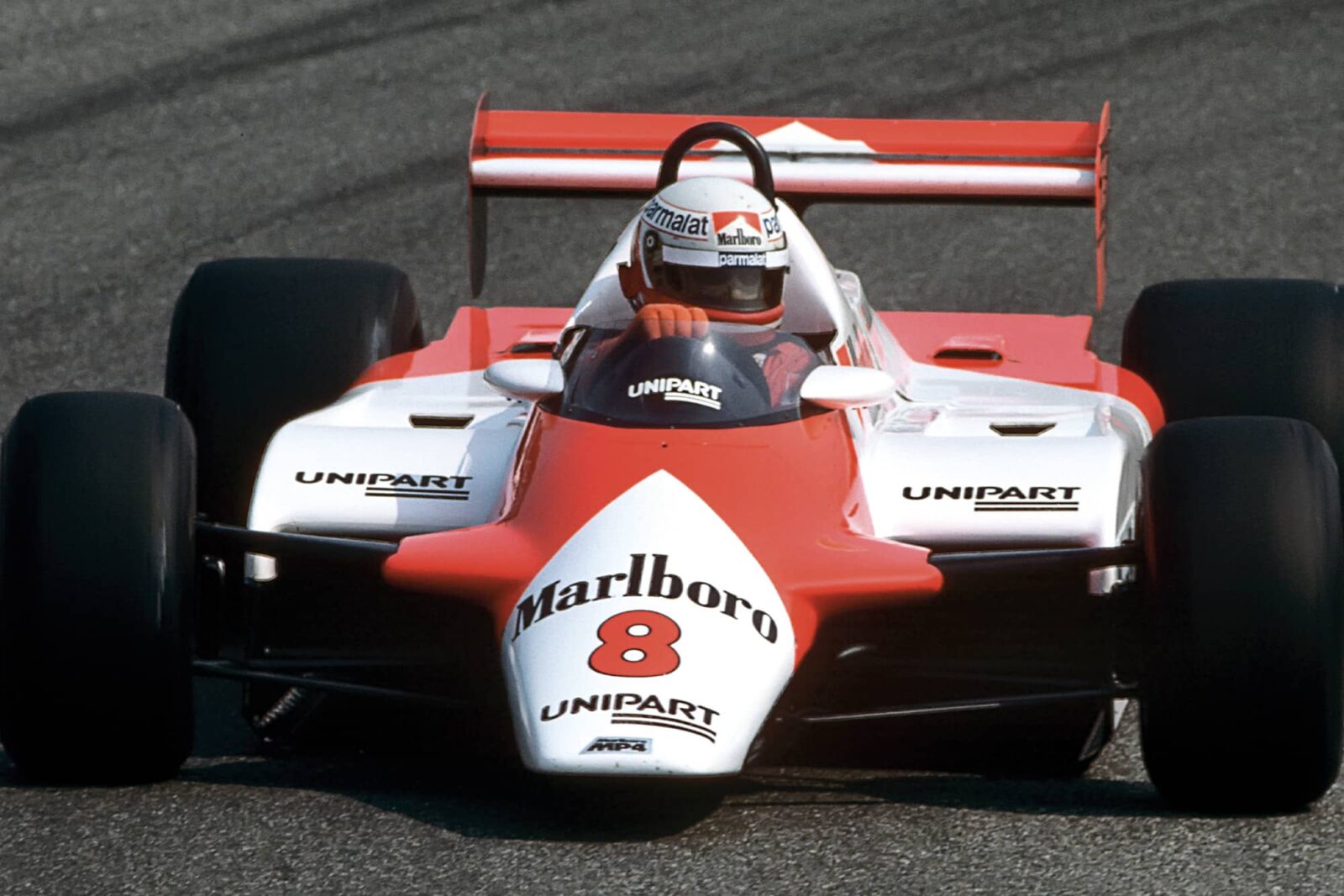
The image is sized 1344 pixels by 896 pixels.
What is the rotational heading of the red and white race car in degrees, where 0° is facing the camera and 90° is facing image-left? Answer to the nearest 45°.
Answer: approximately 0°
